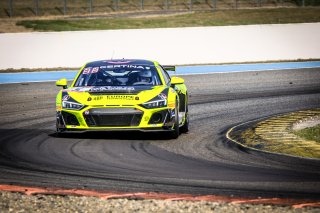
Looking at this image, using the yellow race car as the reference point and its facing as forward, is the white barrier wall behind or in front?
behind

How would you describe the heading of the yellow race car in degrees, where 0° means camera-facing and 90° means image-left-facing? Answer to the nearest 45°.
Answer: approximately 0°
